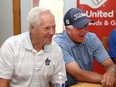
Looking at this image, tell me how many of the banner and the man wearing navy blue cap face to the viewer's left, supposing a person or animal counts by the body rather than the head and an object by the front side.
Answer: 0

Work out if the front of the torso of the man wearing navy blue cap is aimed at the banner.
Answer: no

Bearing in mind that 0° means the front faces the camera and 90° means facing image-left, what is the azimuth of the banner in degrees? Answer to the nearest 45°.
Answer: approximately 0°

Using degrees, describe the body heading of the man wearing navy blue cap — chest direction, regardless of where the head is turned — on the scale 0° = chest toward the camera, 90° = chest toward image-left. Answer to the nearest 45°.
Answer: approximately 315°

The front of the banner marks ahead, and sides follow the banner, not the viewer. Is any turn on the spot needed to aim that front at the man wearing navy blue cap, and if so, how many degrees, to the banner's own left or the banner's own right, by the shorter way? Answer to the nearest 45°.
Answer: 0° — it already faces them
